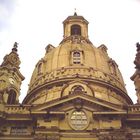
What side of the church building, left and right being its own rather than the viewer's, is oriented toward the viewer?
front
